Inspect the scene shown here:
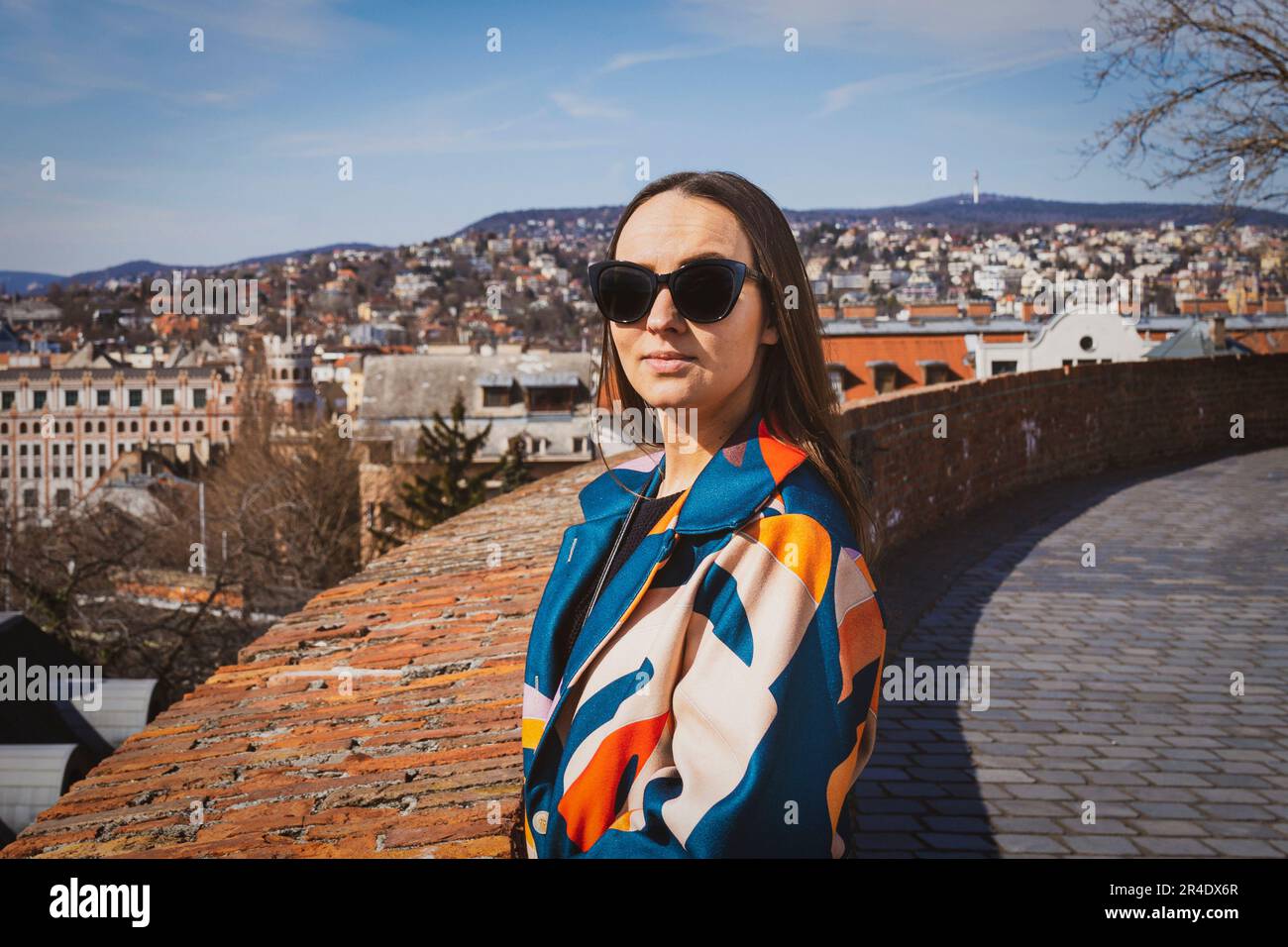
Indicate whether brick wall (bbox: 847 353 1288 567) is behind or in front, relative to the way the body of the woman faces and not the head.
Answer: behind

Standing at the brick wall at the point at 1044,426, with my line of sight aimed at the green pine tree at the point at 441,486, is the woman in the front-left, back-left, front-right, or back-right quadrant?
back-left

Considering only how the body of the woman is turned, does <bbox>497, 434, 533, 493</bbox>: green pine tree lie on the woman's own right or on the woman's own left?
on the woman's own right

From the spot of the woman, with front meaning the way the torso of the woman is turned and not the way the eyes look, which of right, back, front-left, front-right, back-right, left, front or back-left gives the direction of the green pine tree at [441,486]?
back-right

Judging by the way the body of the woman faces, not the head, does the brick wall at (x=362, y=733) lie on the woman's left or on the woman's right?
on the woman's right

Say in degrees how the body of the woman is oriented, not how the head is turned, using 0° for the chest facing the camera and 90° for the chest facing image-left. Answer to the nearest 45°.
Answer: approximately 45°

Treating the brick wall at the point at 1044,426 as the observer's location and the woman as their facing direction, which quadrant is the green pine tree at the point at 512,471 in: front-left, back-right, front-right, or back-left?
back-right
